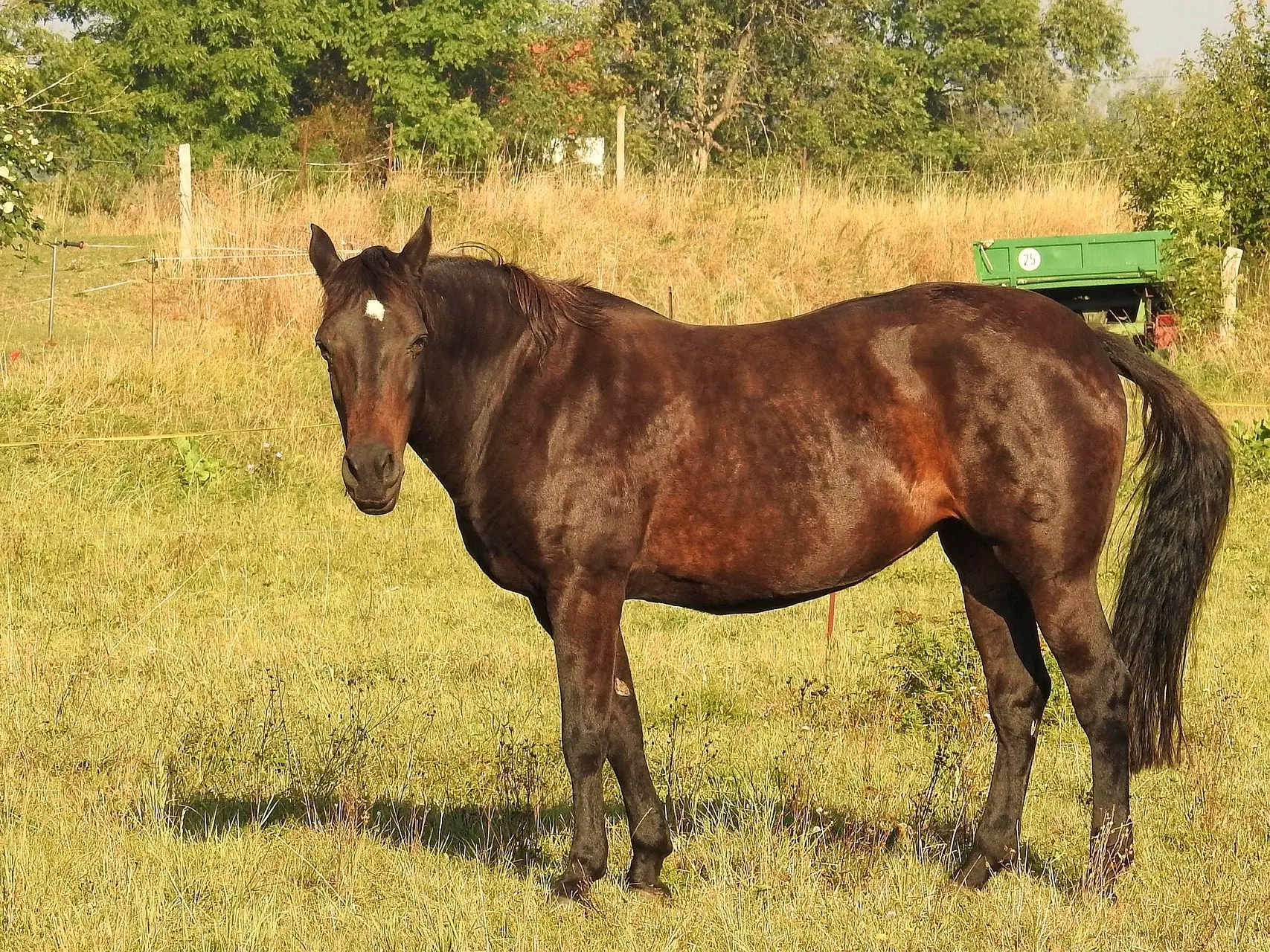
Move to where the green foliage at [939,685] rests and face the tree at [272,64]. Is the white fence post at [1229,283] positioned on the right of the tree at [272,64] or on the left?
right

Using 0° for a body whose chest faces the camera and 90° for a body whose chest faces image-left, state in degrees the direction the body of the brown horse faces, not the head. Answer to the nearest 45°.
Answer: approximately 90°

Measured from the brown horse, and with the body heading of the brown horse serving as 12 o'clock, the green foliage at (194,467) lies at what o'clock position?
The green foliage is roughly at 2 o'clock from the brown horse.

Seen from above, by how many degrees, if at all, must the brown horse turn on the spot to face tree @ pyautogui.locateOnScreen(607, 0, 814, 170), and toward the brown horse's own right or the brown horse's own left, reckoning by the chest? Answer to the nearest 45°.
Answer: approximately 90° to the brown horse's own right

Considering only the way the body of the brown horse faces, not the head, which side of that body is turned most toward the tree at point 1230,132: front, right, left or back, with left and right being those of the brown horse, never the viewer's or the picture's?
right

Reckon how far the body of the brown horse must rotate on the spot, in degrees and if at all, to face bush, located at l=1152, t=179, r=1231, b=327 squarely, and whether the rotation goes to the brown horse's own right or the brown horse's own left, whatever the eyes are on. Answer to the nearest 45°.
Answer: approximately 90° to the brown horse's own right

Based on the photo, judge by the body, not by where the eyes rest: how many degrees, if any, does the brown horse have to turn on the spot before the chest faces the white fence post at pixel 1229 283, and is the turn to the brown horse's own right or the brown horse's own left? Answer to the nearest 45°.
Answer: approximately 90° to the brown horse's own right

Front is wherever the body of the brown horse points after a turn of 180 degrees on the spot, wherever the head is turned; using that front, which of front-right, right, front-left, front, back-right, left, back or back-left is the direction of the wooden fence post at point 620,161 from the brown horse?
left
